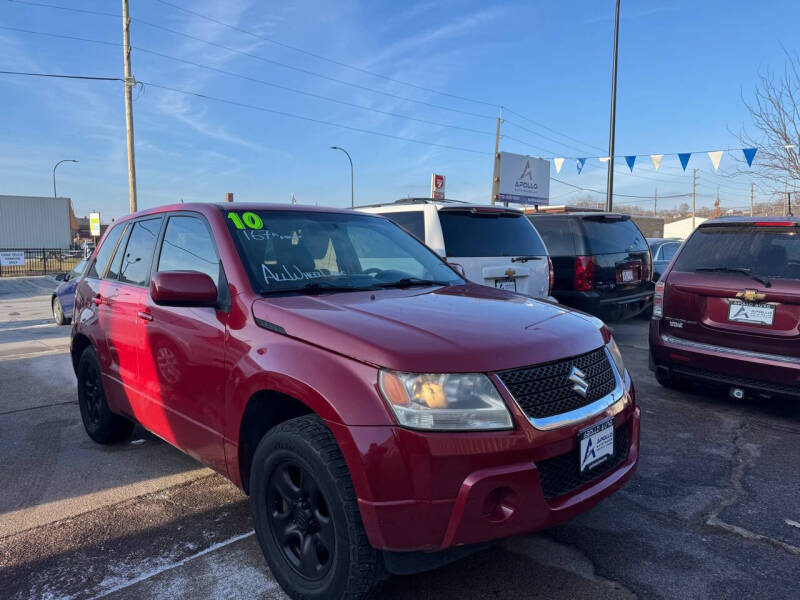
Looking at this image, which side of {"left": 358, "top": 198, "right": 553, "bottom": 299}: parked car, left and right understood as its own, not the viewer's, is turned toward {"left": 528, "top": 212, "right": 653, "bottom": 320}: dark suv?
right

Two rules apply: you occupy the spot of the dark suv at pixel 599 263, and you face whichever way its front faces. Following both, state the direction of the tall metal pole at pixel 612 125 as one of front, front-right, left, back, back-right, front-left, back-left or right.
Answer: front-right

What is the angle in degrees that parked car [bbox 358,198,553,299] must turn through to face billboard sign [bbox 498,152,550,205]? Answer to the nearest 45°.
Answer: approximately 45° to its right

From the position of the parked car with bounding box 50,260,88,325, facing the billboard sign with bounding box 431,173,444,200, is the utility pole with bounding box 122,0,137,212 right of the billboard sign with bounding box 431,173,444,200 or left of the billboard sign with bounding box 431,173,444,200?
left

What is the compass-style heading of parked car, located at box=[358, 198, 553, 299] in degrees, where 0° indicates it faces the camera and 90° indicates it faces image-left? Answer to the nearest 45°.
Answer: approximately 135°

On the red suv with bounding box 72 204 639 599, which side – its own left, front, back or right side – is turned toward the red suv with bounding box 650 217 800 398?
left

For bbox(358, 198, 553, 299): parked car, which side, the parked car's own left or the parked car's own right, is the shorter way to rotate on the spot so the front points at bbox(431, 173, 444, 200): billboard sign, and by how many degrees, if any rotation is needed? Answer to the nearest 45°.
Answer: approximately 45° to the parked car's own right

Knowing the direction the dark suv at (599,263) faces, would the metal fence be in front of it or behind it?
in front

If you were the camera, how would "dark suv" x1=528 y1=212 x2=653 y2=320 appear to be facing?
facing away from the viewer and to the left of the viewer

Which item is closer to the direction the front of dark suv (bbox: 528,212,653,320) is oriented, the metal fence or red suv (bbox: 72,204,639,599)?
the metal fence

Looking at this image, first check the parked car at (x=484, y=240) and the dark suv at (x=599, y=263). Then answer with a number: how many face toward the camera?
0

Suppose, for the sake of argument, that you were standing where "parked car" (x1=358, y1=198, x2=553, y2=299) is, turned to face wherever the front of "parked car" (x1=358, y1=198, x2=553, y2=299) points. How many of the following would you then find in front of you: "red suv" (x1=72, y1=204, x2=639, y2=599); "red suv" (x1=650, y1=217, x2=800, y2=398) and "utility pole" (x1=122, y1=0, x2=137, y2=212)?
1

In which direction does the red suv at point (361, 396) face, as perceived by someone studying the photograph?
facing the viewer and to the right of the viewer

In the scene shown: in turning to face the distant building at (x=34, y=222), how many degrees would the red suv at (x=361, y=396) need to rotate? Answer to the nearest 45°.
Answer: approximately 180°
